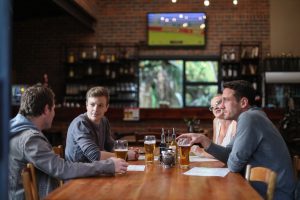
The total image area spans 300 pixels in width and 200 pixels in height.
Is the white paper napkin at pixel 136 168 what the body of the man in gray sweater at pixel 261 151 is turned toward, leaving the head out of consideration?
yes

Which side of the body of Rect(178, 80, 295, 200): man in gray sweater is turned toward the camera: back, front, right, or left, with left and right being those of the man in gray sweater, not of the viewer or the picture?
left

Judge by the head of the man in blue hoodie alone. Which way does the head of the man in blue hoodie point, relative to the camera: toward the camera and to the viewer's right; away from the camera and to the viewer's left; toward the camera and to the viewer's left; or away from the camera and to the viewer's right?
away from the camera and to the viewer's right

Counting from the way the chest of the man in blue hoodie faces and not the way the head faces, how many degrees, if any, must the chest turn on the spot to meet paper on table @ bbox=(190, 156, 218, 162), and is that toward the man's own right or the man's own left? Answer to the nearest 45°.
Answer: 0° — they already face it

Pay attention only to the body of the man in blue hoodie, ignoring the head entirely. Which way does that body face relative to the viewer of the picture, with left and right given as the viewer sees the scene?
facing away from the viewer and to the right of the viewer

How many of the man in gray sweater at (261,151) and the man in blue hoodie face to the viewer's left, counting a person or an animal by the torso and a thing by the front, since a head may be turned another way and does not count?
1

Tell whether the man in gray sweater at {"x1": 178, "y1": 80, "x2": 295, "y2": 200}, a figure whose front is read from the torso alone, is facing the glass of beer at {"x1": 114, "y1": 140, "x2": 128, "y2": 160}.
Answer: yes
